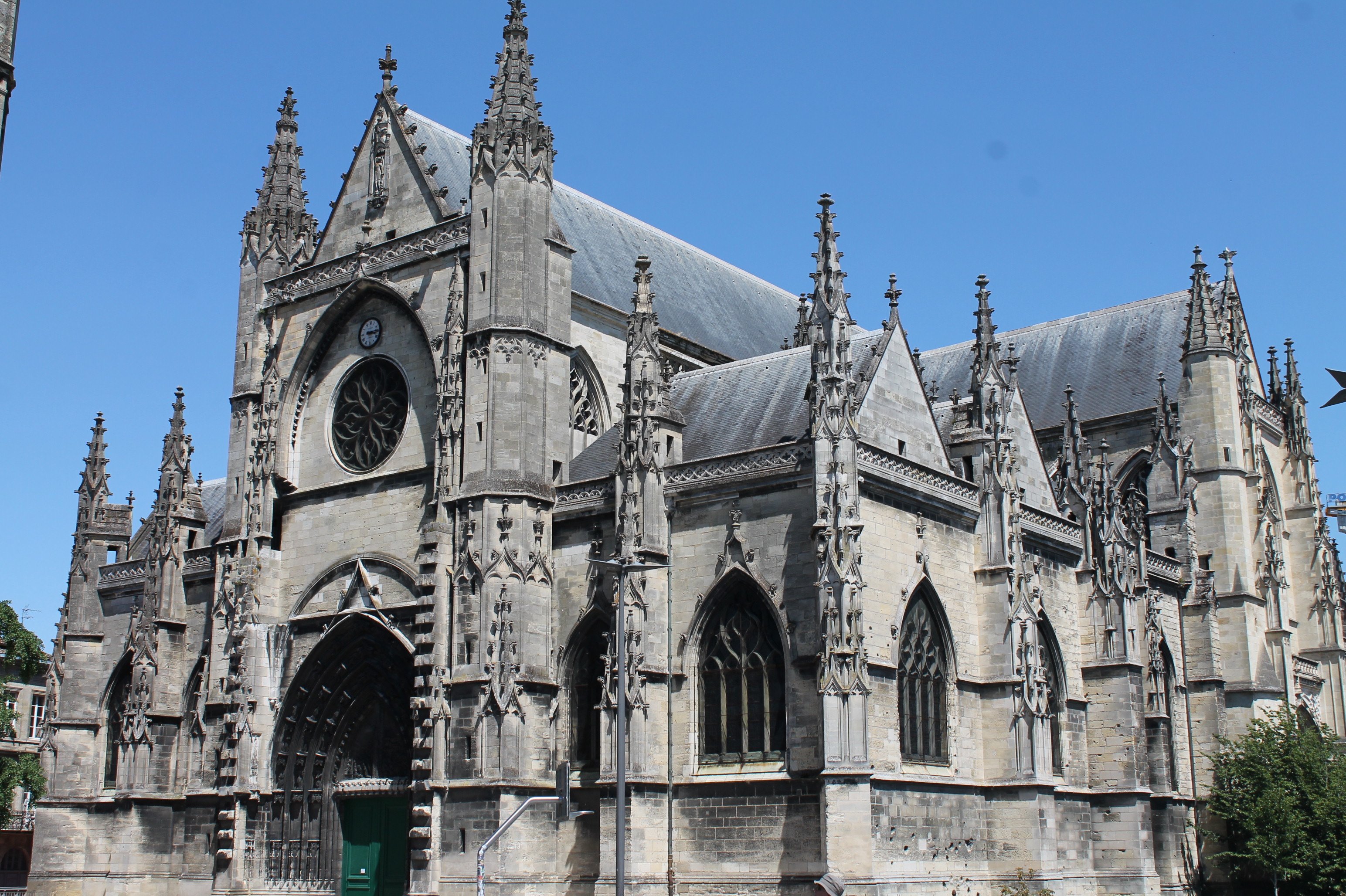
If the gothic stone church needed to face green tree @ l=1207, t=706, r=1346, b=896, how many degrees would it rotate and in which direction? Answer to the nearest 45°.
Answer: approximately 135° to its left

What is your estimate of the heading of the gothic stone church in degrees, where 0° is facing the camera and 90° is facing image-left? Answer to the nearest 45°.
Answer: approximately 45°
